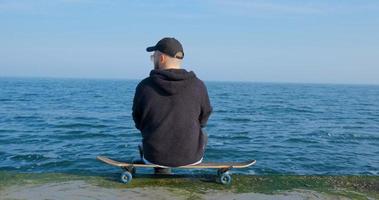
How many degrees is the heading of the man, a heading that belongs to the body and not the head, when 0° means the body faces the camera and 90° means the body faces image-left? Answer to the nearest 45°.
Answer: approximately 180°

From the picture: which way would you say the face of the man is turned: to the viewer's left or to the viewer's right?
to the viewer's left
